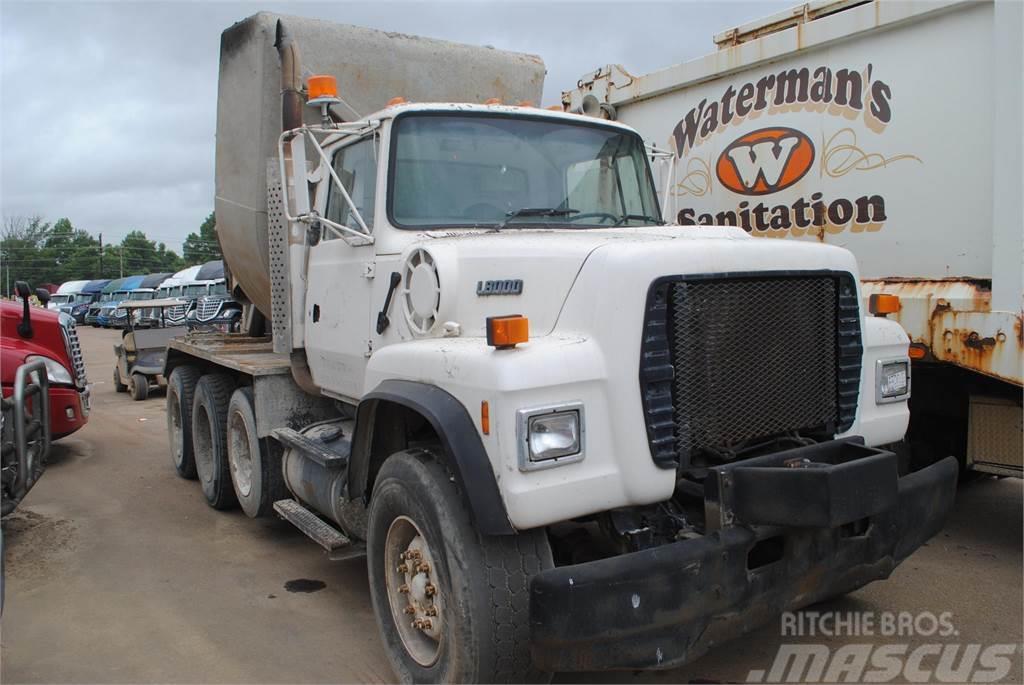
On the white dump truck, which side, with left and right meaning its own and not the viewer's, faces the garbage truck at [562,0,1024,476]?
left

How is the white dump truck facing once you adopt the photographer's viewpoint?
facing the viewer and to the right of the viewer

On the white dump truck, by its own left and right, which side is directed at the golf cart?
back

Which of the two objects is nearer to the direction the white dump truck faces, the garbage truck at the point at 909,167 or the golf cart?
the garbage truck
